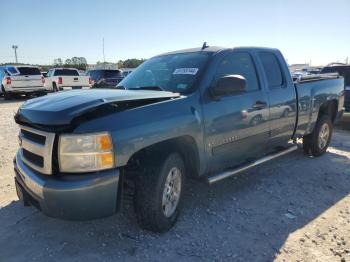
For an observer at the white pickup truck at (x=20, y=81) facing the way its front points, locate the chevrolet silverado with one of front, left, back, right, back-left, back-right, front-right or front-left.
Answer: back

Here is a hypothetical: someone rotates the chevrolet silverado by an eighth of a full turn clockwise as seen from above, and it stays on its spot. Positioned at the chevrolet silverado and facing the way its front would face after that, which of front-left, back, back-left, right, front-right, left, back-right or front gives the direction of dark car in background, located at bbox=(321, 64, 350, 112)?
back-right

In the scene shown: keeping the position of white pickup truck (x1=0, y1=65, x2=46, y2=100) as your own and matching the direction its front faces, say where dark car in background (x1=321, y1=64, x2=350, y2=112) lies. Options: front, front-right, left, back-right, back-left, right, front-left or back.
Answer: back-right

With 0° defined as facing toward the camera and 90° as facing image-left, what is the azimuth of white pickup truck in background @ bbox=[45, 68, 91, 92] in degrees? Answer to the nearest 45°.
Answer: approximately 135°

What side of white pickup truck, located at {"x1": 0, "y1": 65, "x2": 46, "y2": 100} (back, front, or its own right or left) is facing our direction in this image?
back

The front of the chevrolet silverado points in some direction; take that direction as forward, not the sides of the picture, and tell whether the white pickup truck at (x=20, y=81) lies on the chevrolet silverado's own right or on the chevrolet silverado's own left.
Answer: on the chevrolet silverado's own right

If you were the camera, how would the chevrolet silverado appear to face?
facing the viewer and to the left of the viewer

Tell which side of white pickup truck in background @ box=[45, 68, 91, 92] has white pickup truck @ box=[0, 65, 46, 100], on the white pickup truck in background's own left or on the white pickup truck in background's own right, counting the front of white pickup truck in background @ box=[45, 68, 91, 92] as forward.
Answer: on the white pickup truck in background's own left

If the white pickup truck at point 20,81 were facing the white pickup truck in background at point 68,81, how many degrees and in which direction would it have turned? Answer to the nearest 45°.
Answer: approximately 45° to its right

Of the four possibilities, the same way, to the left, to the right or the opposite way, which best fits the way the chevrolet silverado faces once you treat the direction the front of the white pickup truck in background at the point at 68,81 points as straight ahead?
to the left

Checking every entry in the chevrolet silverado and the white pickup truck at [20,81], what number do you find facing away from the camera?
1
